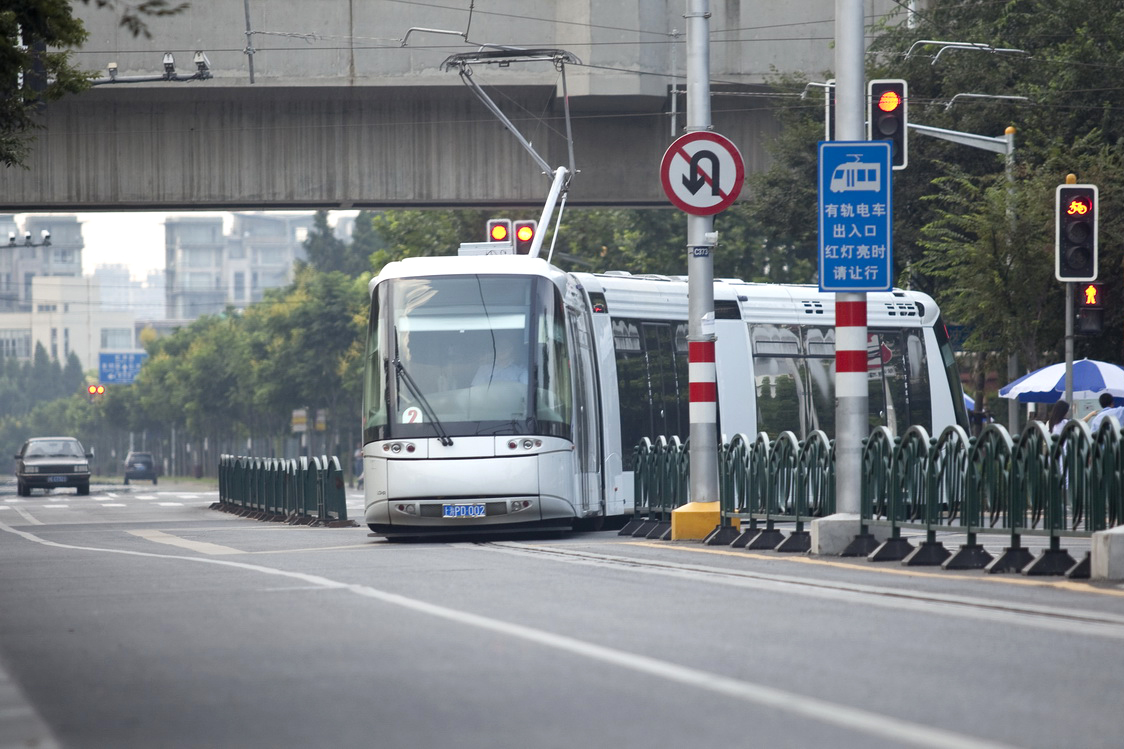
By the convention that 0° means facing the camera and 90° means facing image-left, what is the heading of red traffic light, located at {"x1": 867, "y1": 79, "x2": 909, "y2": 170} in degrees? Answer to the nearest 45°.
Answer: approximately 0°

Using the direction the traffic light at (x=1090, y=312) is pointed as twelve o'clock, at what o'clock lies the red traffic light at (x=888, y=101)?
The red traffic light is roughly at 2 o'clock from the traffic light.

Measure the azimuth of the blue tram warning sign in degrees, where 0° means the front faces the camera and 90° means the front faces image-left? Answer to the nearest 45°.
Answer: approximately 0°

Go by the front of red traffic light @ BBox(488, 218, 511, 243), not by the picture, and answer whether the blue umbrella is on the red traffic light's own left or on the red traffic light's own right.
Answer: on the red traffic light's own left

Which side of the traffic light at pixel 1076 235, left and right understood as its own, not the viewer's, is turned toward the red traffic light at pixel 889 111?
right

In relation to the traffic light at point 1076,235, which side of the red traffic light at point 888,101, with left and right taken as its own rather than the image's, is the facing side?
left

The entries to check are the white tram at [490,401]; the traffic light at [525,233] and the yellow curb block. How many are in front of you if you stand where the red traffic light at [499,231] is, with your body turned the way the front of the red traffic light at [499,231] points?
2

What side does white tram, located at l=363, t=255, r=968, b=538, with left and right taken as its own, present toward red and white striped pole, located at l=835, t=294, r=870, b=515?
left

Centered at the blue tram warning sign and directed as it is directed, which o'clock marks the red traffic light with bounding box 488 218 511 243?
The red traffic light is roughly at 5 o'clock from the blue tram warning sign.
